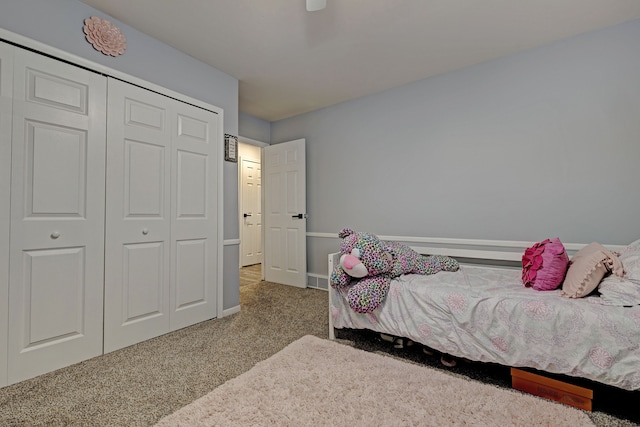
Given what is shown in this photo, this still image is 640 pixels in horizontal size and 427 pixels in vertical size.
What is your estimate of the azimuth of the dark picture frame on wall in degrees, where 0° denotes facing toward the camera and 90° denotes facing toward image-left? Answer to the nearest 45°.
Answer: approximately 315°

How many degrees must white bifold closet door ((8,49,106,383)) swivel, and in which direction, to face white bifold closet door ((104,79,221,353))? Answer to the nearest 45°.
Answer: approximately 45° to its left

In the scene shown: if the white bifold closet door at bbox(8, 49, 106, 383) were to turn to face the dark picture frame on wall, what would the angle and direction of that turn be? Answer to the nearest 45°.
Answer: approximately 45° to its left

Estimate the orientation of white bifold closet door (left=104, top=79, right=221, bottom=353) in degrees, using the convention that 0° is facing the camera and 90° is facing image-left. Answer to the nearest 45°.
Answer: approximately 315°

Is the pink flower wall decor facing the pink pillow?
no

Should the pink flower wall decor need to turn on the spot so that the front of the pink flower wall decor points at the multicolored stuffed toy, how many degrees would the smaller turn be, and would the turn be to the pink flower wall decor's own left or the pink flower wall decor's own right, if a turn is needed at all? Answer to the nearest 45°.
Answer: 0° — it already faces it

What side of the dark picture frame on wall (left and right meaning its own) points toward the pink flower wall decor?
right

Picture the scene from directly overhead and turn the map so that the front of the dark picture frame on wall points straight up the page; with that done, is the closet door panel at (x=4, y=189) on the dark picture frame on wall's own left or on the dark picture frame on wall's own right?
on the dark picture frame on wall's own right

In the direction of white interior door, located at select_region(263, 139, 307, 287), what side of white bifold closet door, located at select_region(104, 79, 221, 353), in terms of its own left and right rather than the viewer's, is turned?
left

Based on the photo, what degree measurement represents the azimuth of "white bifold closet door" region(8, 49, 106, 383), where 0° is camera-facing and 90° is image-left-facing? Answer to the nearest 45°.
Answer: approximately 315°
